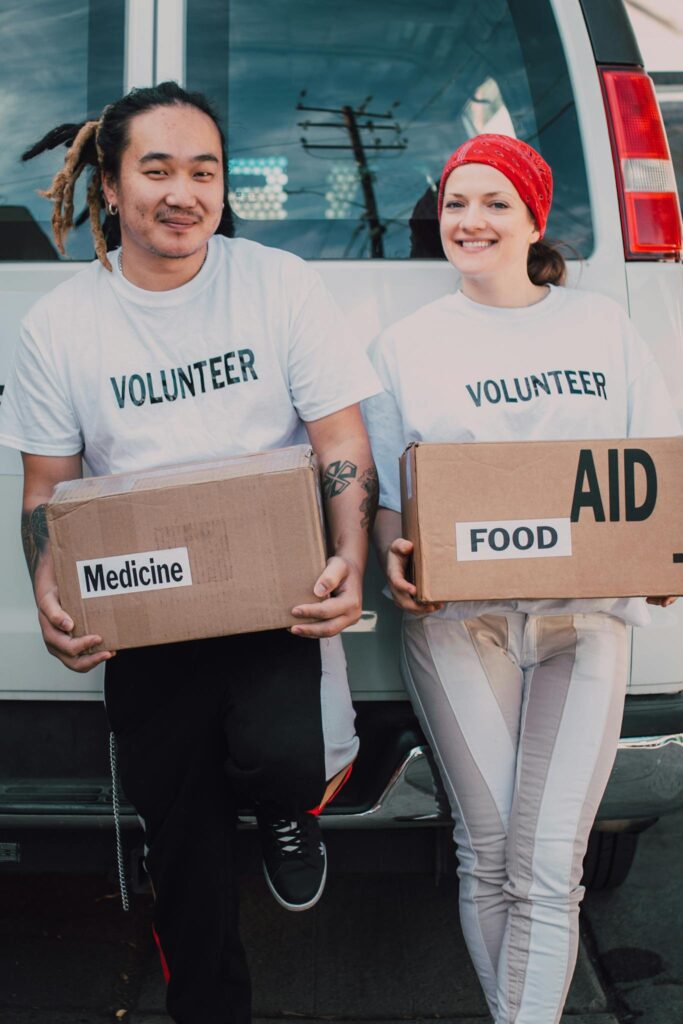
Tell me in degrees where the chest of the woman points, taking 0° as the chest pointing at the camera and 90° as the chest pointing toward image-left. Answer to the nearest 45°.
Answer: approximately 0°

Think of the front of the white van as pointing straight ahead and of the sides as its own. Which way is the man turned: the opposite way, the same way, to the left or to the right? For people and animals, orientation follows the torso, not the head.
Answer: the opposite way

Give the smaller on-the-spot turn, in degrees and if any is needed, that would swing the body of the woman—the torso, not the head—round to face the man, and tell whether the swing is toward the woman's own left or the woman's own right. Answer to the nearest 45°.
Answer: approximately 90° to the woman's own right

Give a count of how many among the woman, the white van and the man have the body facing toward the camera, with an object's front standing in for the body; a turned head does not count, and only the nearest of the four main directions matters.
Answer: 2

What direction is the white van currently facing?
away from the camera

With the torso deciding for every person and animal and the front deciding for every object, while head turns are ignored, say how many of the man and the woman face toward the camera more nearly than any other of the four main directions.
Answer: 2

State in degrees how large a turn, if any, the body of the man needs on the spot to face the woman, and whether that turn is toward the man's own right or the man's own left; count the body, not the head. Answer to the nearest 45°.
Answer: approximately 90° to the man's own left
